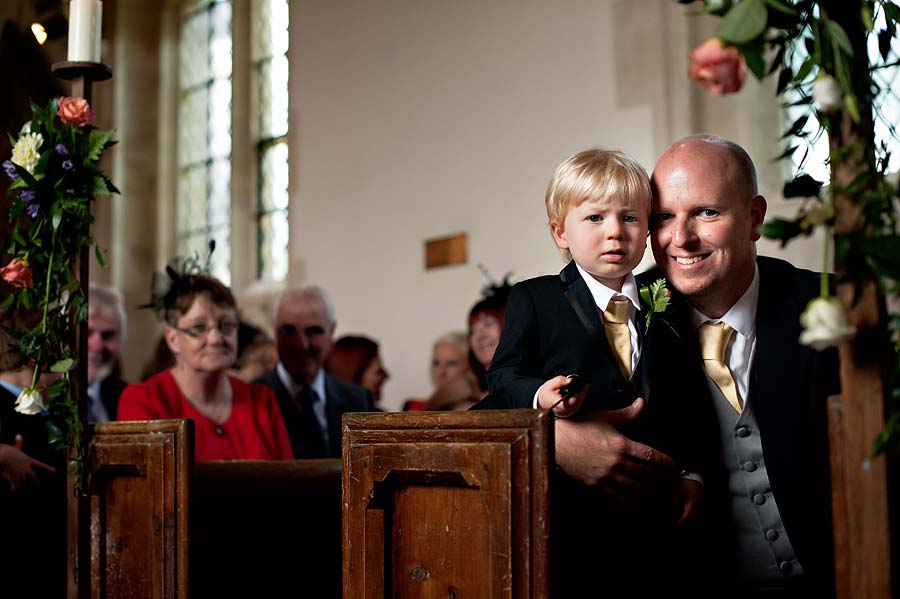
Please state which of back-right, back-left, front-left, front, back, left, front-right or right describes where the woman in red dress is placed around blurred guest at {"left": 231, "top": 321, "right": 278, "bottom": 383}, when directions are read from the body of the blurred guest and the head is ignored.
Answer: front-right

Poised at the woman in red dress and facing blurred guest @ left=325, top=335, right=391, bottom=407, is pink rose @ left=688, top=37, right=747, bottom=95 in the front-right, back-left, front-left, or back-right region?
back-right

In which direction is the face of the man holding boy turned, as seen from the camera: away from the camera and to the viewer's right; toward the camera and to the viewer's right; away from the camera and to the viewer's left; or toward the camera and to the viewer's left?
toward the camera and to the viewer's left

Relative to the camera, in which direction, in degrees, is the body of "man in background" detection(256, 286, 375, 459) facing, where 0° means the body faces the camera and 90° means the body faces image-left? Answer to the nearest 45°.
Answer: approximately 0°

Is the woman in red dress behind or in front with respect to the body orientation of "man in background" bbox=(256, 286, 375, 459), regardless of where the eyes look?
in front

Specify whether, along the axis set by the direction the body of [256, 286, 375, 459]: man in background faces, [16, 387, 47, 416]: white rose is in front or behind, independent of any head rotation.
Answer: in front

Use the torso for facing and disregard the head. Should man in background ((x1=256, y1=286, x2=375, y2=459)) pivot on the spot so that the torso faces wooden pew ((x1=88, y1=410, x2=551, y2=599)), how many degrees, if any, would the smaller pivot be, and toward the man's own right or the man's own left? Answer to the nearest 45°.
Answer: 0° — they already face it

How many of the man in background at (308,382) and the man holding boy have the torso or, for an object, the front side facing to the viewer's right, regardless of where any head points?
0

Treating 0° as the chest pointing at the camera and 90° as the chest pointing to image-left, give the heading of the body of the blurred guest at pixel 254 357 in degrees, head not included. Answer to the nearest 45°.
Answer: approximately 315°

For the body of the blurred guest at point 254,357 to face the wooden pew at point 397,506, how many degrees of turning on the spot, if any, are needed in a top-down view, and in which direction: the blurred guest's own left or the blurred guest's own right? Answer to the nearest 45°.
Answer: approximately 45° to the blurred guest's own right

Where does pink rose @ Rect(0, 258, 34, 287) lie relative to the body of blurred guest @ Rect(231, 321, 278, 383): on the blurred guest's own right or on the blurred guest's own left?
on the blurred guest's own right
